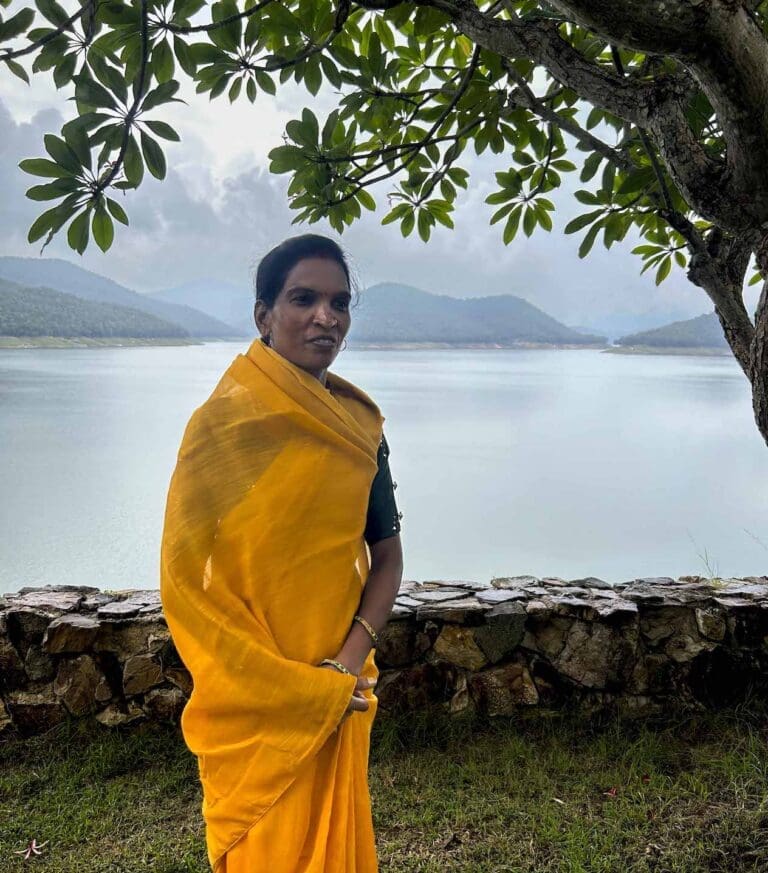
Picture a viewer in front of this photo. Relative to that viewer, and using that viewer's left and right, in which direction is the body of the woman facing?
facing the viewer and to the right of the viewer

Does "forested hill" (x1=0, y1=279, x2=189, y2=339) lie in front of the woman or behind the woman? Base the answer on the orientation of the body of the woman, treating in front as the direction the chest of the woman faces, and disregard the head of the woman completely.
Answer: behind

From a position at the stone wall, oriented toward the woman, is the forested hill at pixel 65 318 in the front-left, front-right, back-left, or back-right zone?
back-right
